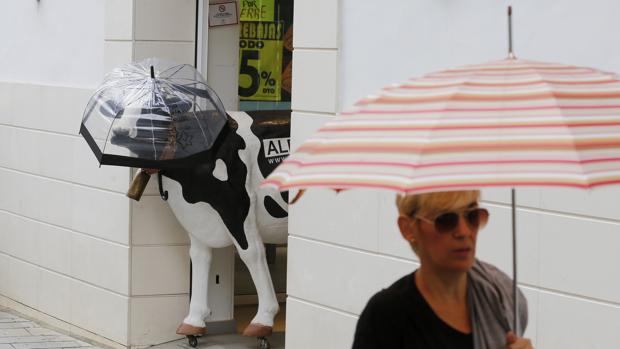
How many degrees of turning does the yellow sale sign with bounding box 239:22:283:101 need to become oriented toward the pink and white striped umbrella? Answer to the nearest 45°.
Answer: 0° — it already faces it

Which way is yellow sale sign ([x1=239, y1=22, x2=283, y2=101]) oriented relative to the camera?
toward the camera

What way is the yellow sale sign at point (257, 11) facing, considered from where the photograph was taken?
facing the viewer

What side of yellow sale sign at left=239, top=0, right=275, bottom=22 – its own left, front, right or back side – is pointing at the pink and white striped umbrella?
front

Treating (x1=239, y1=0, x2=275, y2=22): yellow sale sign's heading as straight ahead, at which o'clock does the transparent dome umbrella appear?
The transparent dome umbrella is roughly at 1 o'clock from the yellow sale sign.

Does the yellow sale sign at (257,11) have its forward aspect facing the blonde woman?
yes

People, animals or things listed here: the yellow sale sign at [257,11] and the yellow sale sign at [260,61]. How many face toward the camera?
2
